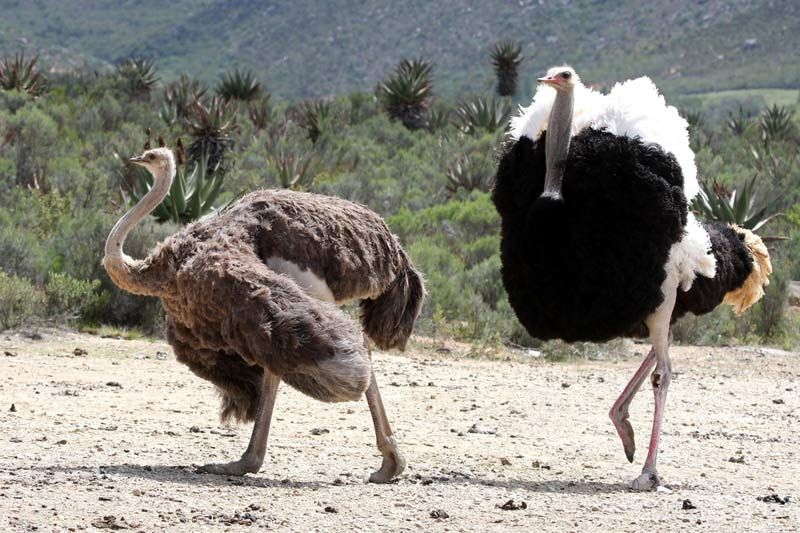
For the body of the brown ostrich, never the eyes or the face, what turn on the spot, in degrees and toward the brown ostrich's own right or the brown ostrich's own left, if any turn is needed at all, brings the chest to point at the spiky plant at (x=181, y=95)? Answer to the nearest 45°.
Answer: approximately 90° to the brown ostrich's own right

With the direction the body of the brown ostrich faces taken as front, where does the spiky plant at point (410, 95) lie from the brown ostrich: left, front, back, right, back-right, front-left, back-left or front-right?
right

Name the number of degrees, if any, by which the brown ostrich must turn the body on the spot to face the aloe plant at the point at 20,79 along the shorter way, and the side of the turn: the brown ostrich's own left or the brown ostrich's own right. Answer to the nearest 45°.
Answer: approximately 90° to the brown ostrich's own right

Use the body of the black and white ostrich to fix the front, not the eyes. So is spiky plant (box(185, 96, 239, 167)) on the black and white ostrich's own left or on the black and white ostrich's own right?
on the black and white ostrich's own right

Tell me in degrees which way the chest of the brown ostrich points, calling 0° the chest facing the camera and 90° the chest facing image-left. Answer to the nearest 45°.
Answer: approximately 90°

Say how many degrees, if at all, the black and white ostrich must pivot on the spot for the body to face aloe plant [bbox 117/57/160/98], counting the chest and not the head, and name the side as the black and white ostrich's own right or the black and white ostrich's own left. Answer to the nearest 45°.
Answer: approximately 90° to the black and white ostrich's own right

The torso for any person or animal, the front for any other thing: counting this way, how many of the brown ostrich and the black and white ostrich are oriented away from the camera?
0

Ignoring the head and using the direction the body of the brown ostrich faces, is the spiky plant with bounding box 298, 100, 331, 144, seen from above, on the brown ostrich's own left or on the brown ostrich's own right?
on the brown ostrich's own right

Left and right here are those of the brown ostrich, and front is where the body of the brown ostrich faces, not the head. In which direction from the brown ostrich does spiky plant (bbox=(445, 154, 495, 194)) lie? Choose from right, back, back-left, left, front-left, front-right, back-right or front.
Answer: right

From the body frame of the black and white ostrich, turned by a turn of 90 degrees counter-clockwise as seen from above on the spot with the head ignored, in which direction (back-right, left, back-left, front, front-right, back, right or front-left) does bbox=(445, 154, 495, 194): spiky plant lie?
back-left

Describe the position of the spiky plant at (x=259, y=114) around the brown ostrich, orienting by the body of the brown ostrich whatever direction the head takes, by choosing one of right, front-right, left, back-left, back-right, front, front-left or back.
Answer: right

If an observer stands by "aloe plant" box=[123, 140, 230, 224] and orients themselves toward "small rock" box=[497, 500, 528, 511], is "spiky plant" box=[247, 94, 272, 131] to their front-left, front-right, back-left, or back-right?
back-left

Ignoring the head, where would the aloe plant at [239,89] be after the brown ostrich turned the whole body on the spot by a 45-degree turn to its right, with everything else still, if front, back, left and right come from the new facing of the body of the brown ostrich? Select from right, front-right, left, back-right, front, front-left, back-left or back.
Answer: front-right

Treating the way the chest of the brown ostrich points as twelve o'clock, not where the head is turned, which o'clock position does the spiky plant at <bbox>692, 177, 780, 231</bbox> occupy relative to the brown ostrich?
The spiky plant is roughly at 4 o'clock from the brown ostrich.

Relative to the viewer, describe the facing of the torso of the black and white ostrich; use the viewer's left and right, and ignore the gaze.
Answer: facing the viewer and to the left of the viewer

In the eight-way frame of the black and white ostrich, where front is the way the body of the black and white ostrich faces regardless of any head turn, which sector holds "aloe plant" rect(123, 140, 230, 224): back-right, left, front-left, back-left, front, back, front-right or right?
right
